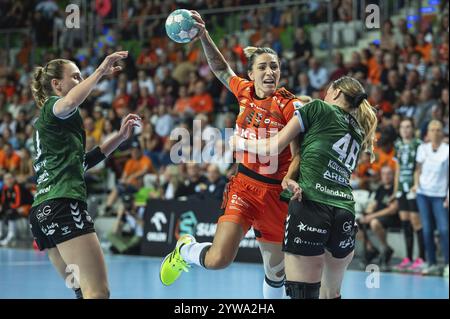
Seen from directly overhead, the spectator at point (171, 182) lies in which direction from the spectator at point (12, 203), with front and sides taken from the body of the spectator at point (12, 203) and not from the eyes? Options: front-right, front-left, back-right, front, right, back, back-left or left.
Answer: left

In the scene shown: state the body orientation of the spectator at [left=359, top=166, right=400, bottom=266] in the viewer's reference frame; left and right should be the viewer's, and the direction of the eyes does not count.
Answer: facing the viewer and to the left of the viewer

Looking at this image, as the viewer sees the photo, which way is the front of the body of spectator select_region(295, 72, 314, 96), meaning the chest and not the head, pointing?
toward the camera

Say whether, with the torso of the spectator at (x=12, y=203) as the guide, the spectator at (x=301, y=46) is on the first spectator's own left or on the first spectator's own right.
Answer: on the first spectator's own left

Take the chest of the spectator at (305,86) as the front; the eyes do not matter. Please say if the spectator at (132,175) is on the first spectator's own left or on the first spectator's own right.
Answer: on the first spectator's own right

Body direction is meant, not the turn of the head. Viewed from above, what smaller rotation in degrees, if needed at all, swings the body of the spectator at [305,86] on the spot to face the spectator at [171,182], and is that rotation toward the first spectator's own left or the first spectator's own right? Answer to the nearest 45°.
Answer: approximately 45° to the first spectator's own right

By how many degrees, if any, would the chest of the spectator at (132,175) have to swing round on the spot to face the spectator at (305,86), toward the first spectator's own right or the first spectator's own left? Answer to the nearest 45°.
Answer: approximately 135° to the first spectator's own left

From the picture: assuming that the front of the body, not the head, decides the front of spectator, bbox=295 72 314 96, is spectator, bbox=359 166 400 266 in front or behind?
in front

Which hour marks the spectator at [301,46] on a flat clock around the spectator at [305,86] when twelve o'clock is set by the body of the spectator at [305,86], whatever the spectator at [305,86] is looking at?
the spectator at [301,46] is roughly at 6 o'clock from the spectator at [305,86].

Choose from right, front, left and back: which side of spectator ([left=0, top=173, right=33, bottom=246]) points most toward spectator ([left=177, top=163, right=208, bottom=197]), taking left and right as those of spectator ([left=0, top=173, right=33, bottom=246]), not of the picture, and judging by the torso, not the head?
left

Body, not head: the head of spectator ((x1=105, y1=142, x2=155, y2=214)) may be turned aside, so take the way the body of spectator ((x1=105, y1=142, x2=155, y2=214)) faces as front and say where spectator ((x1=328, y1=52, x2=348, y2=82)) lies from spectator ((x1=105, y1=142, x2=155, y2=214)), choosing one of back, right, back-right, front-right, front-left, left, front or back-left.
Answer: back-left

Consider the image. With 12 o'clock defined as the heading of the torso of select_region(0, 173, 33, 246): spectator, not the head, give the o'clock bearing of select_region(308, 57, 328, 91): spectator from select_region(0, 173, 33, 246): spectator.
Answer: select_region(308, 57, 328, 91): spectator is roughly at 8 o'clock from select_region(0, 173, 33, 246): spectator.

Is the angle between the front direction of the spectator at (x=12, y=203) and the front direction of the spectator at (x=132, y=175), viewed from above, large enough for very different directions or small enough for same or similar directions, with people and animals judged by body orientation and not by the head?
same or similar directions

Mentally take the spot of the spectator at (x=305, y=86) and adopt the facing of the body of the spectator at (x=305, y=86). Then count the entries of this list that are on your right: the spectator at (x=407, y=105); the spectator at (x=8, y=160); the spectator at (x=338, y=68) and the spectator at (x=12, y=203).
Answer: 2

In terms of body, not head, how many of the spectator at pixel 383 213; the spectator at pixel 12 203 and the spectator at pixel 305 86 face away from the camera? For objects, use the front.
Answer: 0
